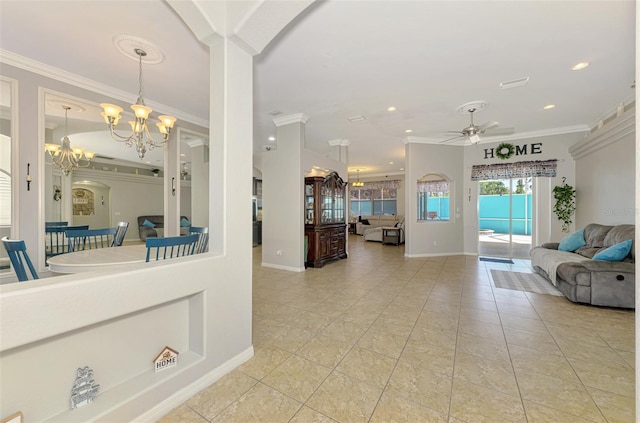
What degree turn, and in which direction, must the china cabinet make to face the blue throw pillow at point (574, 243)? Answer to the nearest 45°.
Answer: approximately 45° to its left

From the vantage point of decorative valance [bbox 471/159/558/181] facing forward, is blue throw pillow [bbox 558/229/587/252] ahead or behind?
ahead

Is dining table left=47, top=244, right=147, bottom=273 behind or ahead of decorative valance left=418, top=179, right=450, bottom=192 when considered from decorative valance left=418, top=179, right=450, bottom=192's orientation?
ahead

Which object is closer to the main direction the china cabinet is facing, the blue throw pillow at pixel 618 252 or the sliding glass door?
the blue throw pillow

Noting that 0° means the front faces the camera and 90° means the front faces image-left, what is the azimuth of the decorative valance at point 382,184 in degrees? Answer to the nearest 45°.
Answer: approximately 0°

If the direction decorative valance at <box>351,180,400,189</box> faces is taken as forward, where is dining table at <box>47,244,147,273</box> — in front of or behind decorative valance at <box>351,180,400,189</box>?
in front

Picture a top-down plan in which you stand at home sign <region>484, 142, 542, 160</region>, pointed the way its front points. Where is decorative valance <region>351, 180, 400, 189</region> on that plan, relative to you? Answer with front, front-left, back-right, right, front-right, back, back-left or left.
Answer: back-right

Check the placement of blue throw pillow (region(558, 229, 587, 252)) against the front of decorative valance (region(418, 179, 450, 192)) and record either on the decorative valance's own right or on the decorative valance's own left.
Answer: on the decorative valance's own left

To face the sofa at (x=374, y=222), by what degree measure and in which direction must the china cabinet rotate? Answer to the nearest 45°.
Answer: approximately 135° to its left

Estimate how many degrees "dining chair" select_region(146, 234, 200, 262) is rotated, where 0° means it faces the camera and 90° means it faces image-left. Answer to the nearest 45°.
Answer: approximately 135°

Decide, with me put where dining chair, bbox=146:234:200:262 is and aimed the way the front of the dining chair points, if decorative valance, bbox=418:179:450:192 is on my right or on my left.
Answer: on my right

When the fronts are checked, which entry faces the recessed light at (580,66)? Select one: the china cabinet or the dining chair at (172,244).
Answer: the china cabinet

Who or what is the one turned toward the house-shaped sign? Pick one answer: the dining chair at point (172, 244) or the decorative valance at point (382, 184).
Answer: the decorative valance

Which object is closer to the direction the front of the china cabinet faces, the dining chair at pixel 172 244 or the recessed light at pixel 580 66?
the recessed light
